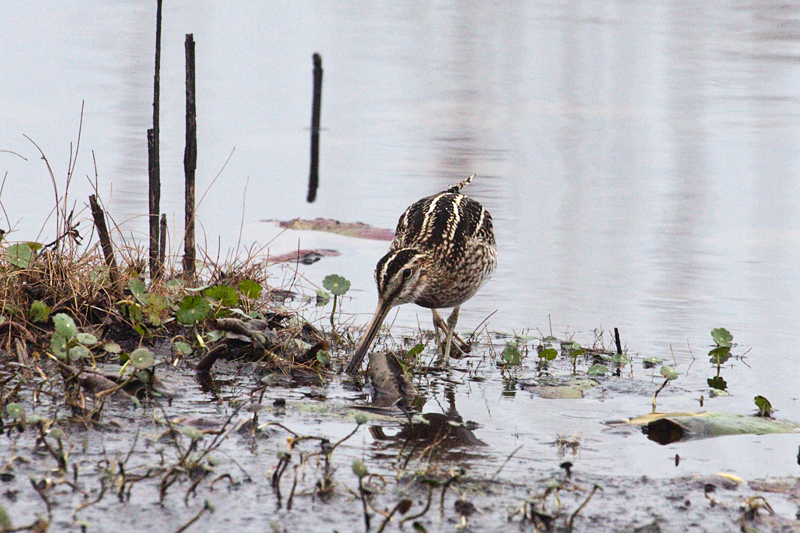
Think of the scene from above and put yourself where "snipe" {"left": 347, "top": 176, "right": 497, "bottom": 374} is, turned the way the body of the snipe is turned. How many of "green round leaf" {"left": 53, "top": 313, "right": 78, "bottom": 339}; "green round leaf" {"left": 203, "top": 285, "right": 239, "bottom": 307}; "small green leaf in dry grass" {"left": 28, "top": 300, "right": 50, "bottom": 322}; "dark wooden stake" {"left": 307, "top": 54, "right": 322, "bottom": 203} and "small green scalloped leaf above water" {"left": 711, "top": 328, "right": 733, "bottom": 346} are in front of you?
3

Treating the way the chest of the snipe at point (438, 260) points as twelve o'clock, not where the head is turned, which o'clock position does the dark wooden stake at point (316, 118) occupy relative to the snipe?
The dark wooden stake is roughly at 4 o'clock from the snipe.

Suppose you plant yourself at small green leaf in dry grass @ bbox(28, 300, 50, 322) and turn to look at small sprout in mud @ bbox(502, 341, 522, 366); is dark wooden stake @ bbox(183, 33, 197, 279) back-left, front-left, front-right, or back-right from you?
front-left

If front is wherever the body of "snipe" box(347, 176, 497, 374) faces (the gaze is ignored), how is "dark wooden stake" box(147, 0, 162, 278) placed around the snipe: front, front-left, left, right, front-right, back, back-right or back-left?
front-right

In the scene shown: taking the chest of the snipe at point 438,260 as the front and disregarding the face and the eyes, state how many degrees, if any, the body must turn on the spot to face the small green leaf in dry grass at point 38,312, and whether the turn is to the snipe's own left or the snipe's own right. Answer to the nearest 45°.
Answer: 0° — it already faces it

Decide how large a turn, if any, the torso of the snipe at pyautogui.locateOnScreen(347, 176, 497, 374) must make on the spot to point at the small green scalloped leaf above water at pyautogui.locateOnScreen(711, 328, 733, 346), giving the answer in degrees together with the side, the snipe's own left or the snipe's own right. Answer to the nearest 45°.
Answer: approximately 135° to the snipe's own left

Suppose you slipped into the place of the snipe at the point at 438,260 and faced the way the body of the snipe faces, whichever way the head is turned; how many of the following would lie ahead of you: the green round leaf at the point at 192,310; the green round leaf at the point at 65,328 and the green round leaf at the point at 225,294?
3

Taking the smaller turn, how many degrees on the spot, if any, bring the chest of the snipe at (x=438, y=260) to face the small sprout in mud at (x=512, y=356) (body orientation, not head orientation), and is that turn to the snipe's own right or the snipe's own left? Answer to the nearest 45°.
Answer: approximately 90° to the snipe's own left

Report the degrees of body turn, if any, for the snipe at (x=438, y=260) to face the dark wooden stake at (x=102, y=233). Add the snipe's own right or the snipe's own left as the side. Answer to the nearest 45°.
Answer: approximately 45° to the snipe's own right

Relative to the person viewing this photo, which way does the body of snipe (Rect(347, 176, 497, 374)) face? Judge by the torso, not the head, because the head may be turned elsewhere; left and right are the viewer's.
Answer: facing the viewer and to the left of the viewer

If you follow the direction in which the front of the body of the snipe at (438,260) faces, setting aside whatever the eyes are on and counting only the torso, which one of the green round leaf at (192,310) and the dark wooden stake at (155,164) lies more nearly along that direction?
the green round leaf

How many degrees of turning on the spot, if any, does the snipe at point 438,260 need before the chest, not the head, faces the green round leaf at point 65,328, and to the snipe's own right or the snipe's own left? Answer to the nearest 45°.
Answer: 0° — it already faces it
